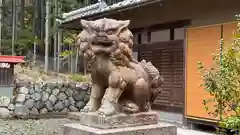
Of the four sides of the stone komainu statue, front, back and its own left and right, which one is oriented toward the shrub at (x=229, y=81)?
back

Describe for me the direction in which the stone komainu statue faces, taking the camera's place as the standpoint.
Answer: facing the viewer and to the left of the viewer

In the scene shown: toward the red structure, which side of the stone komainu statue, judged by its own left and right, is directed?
right

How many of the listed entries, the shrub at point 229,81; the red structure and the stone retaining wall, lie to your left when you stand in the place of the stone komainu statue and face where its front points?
1

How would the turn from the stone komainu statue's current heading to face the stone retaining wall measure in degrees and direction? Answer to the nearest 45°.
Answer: approximately 135° to its right
